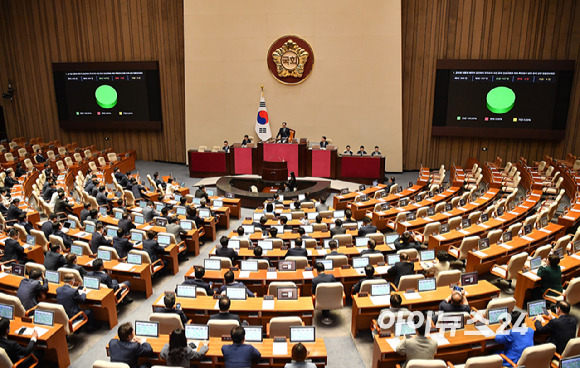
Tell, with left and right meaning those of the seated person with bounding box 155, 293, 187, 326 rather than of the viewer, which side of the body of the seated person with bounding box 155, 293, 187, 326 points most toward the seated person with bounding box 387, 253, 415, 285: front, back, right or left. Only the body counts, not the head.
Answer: right

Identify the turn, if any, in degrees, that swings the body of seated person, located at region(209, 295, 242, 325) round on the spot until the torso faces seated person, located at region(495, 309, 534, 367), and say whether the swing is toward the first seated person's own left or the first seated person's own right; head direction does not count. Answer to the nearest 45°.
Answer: approximately 90° to the first seated person's own right

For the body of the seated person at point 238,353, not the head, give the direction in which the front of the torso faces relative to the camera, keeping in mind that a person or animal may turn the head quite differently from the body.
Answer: away from the camera

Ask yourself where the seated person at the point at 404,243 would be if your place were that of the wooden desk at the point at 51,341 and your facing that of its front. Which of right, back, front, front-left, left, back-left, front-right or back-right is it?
back-left

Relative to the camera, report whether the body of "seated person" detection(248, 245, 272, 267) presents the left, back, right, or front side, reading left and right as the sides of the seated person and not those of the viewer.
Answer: back

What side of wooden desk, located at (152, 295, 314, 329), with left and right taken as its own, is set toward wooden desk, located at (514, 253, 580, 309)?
left

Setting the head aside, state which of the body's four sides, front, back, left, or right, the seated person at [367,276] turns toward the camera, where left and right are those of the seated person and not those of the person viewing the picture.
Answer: back

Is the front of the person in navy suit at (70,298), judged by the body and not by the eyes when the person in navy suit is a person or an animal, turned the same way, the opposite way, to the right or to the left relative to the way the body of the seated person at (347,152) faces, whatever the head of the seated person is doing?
the opposite way

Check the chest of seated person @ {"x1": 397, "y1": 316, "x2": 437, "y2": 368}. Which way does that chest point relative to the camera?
away from the camera

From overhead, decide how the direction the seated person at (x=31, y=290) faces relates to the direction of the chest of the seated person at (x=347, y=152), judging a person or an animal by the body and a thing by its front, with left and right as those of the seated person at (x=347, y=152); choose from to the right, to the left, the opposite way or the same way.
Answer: the opposite way

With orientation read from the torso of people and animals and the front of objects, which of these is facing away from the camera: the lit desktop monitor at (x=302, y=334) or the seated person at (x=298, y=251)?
the seated person

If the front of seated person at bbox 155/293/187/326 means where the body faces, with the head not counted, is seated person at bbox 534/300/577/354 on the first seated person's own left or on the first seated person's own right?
on the first seated person's own right
